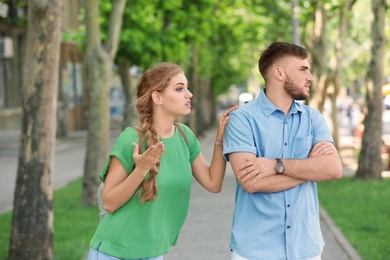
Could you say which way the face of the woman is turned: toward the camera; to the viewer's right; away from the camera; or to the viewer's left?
to the viewer's right

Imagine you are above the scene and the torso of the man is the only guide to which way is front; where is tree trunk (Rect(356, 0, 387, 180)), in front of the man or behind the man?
behind

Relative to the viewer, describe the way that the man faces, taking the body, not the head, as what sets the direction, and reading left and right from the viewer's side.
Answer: facing the viewer

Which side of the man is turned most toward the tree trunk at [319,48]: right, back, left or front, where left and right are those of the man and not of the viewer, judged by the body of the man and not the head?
back

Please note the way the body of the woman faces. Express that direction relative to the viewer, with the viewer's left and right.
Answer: facing the viewer and to the right of the viewer

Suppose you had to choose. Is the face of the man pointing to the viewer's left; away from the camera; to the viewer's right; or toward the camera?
to the viewer's right

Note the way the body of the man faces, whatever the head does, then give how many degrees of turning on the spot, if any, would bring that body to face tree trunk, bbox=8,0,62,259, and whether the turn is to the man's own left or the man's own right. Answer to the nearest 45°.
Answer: approximately 135° to the man's own right

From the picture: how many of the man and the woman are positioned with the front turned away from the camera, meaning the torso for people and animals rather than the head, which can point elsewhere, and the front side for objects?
0

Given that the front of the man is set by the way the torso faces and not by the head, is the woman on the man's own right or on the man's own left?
on the man's own right

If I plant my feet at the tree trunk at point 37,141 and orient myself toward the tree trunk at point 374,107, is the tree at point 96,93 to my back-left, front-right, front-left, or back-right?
front-left

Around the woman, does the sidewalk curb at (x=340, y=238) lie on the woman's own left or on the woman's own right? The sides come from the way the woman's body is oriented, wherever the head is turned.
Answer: on the woman's own left

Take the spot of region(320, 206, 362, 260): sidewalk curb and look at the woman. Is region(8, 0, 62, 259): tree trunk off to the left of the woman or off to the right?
right

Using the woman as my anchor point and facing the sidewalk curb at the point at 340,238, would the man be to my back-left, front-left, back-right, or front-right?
front-right
